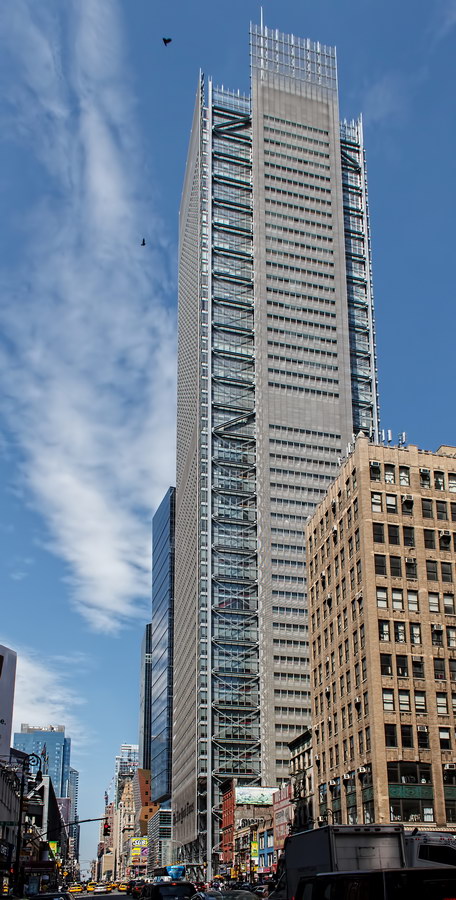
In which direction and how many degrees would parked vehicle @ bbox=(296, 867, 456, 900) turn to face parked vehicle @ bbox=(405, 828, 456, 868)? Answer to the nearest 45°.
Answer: approximately 45° to its right

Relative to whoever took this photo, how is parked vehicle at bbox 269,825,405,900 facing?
facing away from the viewer and to the left of the viewer

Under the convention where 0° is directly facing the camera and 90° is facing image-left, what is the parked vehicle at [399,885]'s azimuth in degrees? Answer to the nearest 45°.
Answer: approximately 135°

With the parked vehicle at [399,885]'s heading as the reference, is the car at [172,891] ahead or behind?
ahead

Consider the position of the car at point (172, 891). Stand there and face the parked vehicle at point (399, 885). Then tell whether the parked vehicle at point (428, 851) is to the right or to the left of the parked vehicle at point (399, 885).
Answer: left

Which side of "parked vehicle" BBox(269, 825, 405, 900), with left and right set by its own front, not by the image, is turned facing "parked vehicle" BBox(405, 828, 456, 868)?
right

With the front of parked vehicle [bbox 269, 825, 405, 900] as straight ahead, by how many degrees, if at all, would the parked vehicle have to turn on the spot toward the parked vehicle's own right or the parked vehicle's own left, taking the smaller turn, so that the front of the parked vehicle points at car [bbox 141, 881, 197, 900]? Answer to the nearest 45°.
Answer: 0° — it already faces it
